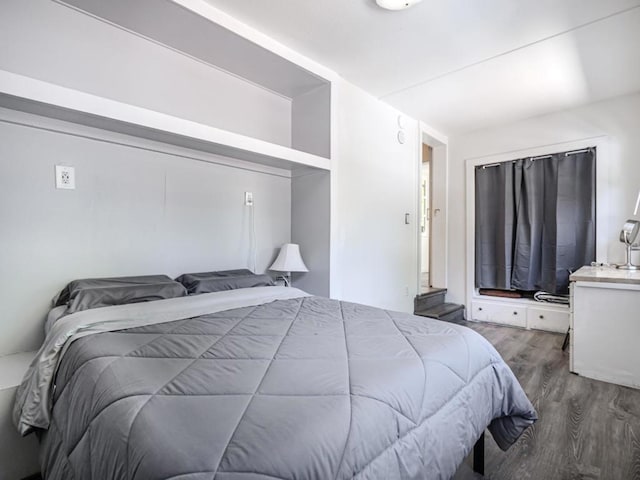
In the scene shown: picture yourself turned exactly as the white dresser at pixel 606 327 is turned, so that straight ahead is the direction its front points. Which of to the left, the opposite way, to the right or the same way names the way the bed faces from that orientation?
the opposite way

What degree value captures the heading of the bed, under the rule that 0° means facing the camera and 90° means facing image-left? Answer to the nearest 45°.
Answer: approximately 315°

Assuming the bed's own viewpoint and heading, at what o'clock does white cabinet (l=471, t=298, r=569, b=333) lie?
The white cabinet is roughly at 9 o'clock from the bed.

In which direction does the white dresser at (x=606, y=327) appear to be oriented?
to the viewer's left

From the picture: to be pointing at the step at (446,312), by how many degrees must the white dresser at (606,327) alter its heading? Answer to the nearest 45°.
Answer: approximately 45° to its right

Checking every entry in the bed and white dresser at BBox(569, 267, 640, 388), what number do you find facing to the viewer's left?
1

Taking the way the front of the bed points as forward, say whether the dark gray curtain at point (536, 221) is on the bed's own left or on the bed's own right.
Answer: on the bed's own left

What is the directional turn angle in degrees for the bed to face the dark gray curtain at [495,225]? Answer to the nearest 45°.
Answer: approximately 90° to its left

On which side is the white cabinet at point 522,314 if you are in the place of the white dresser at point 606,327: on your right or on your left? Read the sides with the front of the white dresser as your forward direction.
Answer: on your right
